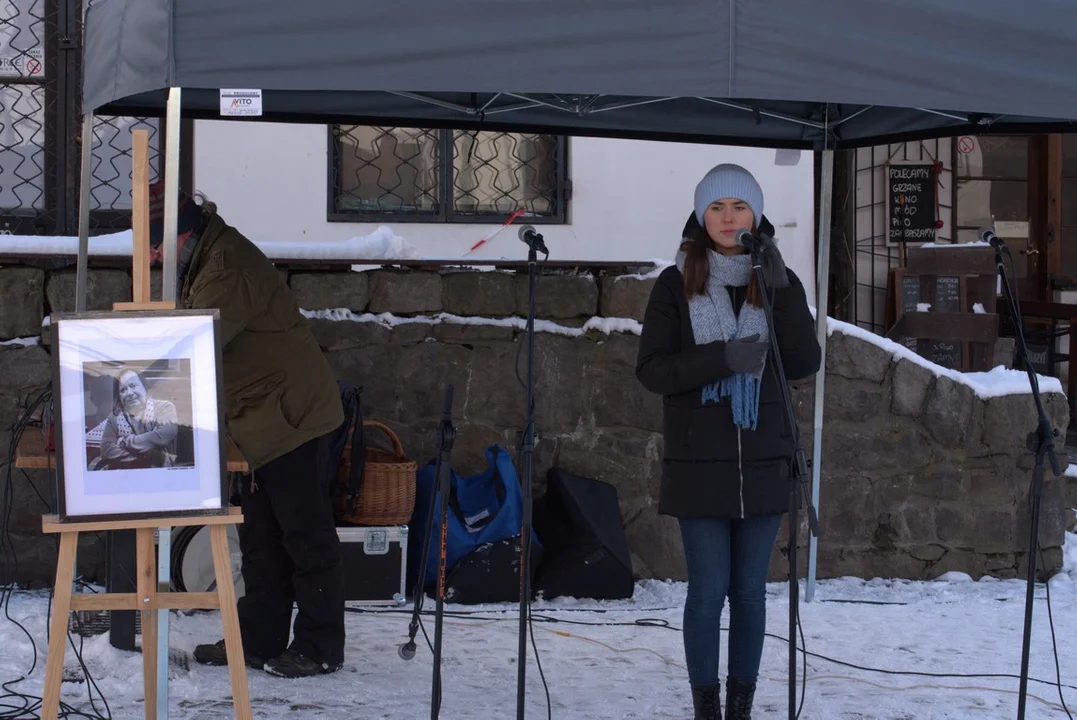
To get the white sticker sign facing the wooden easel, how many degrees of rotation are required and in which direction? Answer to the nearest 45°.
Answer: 0° — it already faces it

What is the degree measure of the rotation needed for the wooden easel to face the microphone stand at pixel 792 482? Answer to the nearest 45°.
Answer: approximately 90° to its left

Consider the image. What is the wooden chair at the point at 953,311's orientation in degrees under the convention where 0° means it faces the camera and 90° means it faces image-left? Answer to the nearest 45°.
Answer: approximately 0°

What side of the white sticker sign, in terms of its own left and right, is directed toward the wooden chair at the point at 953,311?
left

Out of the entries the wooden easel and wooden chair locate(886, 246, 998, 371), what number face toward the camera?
2

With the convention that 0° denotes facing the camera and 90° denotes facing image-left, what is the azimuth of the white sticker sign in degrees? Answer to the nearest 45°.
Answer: approximately 0°

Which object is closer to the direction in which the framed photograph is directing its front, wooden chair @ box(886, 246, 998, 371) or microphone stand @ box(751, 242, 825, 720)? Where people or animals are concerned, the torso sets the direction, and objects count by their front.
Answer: the microphone stand

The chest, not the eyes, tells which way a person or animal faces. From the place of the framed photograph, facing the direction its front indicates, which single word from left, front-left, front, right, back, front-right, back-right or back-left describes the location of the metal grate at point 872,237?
back-left
